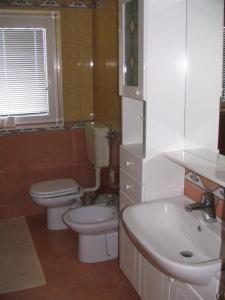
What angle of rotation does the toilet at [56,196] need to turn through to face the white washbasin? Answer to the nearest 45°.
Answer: approximately 90° to its left

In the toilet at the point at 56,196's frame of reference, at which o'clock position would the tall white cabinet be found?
The tall white cabinet is roughly at 8 o'clock from the toilet.

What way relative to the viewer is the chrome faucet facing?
to the viewer's left

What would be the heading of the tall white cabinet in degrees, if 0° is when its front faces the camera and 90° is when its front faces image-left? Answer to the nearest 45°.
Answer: approximately 45°
